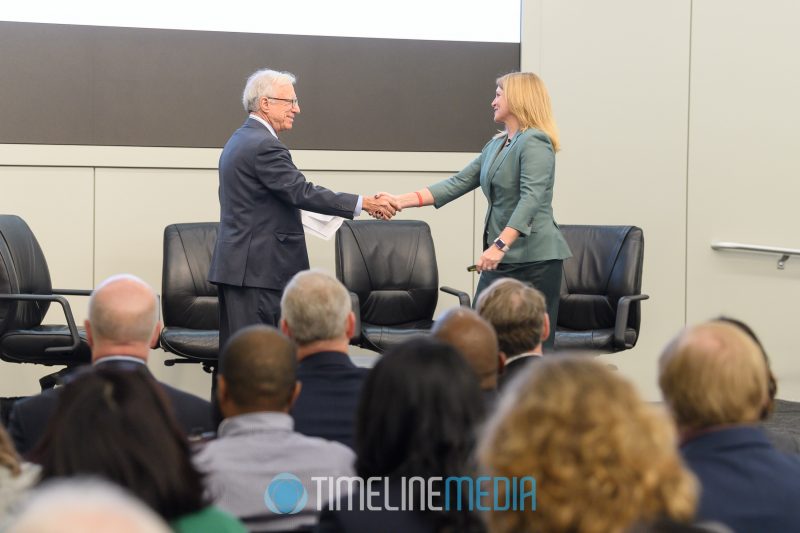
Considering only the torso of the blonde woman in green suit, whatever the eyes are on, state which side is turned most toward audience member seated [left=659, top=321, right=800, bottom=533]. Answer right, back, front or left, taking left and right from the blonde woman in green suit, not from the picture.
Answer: left

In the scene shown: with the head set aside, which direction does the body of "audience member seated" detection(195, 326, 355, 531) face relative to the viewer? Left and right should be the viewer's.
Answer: facing away from the viewer

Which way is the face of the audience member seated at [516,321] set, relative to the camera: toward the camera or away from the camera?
away from the camera

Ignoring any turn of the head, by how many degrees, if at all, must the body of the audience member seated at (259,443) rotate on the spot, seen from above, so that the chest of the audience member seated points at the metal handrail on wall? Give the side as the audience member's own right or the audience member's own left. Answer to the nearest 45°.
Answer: approximately 45° to the audience member's own right

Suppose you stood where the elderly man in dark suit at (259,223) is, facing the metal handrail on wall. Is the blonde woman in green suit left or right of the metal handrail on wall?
right

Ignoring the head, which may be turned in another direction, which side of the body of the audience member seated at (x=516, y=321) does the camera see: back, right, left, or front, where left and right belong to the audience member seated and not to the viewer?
back

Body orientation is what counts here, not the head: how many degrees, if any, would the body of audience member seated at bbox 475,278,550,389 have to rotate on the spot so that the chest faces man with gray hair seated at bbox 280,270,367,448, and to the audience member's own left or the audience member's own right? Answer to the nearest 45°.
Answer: approximately 135° to the audience member's own left

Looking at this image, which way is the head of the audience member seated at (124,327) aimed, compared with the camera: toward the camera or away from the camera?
away from the camera

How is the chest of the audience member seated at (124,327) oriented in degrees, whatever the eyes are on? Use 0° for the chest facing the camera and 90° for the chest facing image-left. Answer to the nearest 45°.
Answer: approximately 180°

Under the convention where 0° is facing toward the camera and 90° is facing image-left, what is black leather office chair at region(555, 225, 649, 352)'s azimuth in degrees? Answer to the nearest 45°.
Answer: approximately 45°

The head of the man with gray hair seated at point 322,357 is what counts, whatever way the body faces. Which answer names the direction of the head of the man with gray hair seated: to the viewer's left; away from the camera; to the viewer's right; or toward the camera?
away from the camera

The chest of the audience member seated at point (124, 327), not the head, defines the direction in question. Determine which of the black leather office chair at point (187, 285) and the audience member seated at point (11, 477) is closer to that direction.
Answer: the black leather office chair

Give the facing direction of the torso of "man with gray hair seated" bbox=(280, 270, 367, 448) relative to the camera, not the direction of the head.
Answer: away from the camera

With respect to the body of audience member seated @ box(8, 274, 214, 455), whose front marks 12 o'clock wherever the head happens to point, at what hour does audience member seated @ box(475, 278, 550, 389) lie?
audience member seated @ box(475, 278, 550, 389) is roughly at 3 o'clock from audience member seated @ box(8, 274, 214, 455).

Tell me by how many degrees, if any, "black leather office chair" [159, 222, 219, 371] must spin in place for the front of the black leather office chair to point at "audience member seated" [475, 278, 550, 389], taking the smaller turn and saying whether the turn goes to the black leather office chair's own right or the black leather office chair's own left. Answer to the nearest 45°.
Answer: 0° — it already faces them
